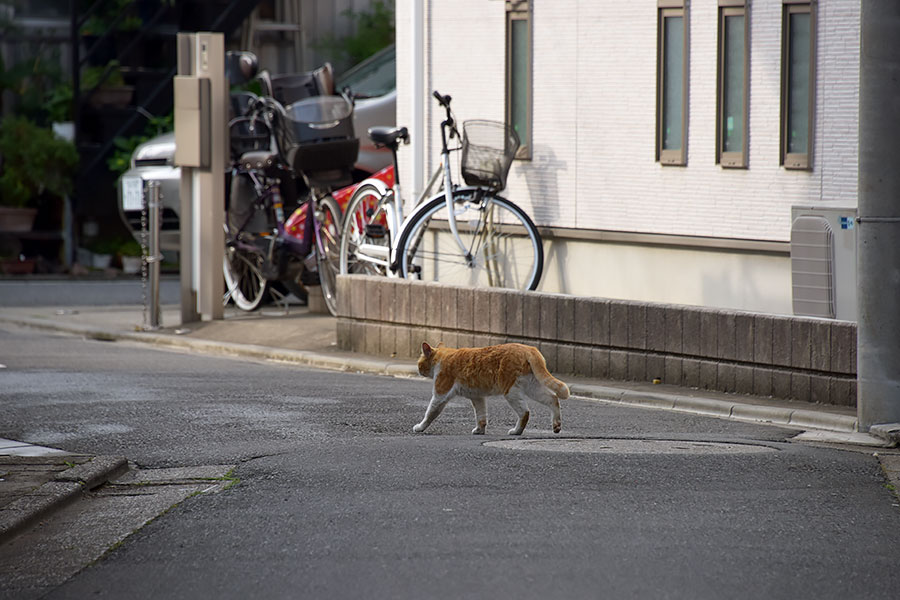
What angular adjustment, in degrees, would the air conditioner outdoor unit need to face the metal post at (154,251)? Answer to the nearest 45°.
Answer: approximately 90° to its right

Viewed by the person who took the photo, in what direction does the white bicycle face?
facing the viewer and to the right of the viewer

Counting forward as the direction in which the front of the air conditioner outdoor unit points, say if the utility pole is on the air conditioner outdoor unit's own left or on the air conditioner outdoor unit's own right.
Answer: on the air conditioner outdoor unit's own left

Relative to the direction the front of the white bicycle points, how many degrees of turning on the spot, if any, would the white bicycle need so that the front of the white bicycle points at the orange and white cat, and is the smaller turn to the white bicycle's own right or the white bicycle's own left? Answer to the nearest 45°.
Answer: approximately 45° to the white bicycle's own right

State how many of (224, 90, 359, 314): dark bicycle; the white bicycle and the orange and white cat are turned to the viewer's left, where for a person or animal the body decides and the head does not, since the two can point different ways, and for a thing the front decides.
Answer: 1

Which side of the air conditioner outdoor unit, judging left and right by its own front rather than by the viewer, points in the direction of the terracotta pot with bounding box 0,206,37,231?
right

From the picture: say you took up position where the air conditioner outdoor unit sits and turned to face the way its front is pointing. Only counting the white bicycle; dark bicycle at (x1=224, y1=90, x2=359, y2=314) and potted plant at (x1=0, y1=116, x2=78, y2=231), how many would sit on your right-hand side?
3

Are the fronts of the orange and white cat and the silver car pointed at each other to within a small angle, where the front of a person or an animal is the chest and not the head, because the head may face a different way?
no

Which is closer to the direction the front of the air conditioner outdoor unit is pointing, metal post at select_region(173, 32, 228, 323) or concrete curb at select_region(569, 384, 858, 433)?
the concrete curb

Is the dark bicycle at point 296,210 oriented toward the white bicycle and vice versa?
no

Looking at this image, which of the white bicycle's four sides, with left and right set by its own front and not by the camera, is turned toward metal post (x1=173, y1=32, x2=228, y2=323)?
back

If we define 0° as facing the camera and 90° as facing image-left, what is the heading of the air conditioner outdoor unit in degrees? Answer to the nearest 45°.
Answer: approximately 45°

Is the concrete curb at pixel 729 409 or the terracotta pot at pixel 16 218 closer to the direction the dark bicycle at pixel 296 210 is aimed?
the concrete curb

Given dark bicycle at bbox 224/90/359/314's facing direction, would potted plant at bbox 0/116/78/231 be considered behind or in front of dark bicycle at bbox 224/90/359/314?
behind

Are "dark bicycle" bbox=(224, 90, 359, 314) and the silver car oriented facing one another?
no

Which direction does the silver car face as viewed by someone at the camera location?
facing the viewer and to the left of the viewer
